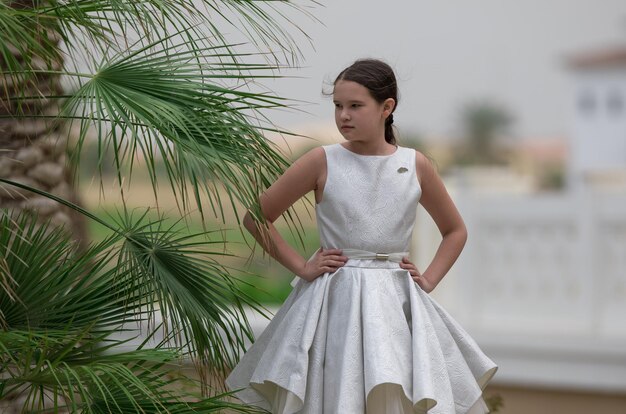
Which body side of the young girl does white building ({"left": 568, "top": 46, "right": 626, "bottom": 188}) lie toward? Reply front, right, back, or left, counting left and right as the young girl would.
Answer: back

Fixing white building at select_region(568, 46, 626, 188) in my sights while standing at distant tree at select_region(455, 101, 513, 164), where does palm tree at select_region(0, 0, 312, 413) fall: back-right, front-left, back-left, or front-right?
back-right

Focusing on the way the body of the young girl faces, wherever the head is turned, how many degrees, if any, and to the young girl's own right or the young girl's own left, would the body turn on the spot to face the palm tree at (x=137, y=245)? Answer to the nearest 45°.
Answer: approximately 90° to the young girl's own right

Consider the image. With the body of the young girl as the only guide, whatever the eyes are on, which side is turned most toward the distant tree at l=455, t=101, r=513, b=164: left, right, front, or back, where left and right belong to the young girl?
back

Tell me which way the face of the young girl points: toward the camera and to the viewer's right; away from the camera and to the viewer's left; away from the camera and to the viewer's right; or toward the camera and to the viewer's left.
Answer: toward the camera and to the viewer's left

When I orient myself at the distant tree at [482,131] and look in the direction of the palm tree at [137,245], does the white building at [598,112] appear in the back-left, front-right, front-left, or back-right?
back-left

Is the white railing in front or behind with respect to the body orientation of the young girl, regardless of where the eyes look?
behind

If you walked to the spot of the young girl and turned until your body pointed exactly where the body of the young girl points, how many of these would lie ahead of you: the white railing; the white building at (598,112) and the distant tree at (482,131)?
0

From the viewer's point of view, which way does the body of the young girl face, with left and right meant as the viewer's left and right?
facing the viewer
